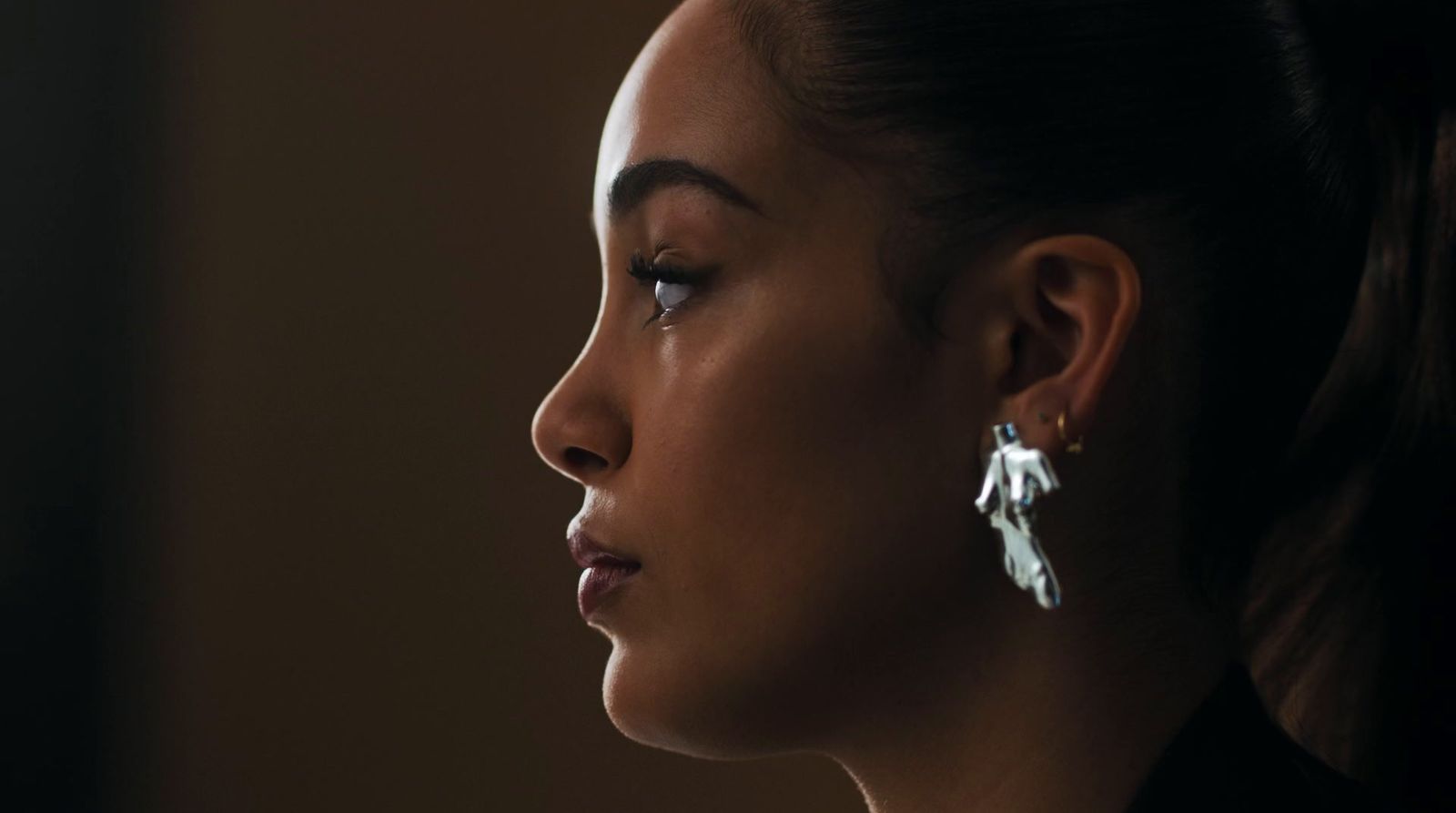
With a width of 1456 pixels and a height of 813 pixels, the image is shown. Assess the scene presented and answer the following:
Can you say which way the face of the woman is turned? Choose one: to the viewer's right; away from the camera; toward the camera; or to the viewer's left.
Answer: to the viewer's left

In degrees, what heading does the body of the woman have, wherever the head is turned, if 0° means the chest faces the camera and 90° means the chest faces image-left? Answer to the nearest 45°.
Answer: approximately 90°
